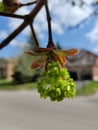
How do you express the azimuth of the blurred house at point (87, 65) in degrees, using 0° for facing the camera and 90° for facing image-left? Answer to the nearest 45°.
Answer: approximately 0°
